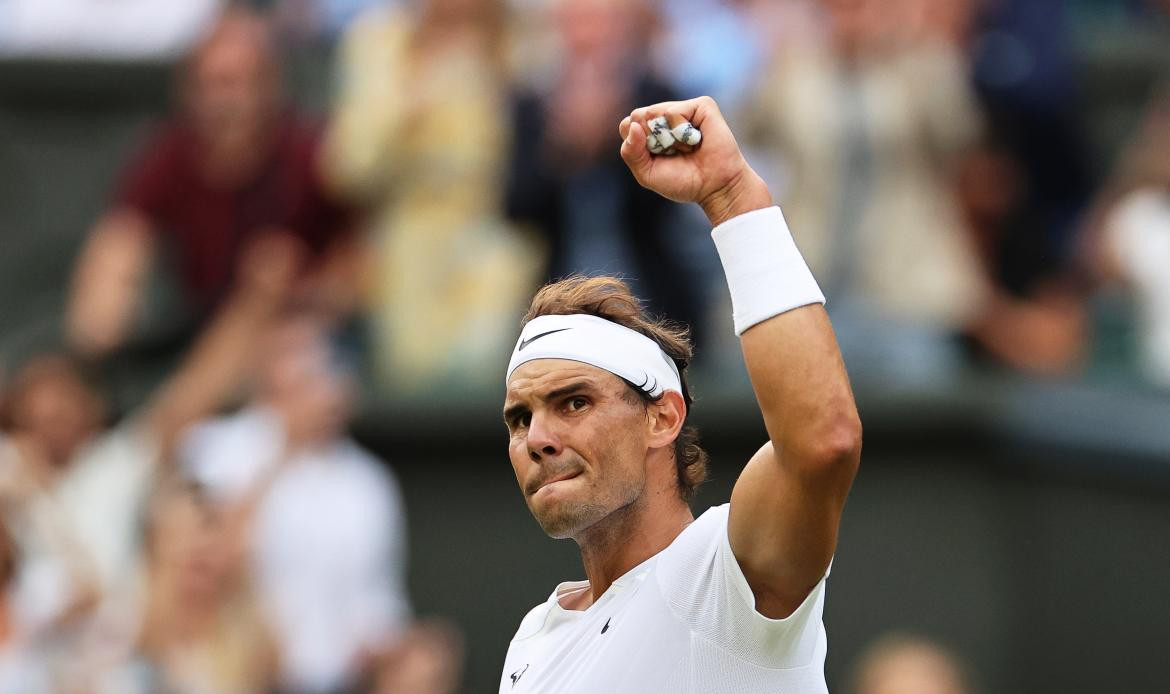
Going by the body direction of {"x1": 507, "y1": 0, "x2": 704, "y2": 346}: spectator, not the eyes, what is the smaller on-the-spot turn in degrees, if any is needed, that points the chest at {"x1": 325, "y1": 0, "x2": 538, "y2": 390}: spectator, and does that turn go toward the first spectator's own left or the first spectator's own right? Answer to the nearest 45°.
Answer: approximately 90° to the first spectator's own right

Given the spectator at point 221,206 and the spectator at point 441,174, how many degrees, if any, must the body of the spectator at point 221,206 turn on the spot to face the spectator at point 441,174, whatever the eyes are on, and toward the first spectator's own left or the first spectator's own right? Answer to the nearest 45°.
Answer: approximately 45° to the first spectator's own left

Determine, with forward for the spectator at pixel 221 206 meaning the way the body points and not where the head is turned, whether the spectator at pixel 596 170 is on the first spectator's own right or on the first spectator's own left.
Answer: on the first spectator's own left

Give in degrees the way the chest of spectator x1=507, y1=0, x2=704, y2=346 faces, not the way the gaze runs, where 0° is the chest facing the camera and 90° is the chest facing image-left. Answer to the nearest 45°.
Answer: approximately 0°

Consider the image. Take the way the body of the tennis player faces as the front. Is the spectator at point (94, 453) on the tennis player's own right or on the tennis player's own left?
on the tennis player's own right

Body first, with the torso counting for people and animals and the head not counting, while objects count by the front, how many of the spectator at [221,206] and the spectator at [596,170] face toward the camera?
2

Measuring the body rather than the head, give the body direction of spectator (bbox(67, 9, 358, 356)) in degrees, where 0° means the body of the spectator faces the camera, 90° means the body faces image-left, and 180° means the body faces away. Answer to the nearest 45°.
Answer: approximately 0°
